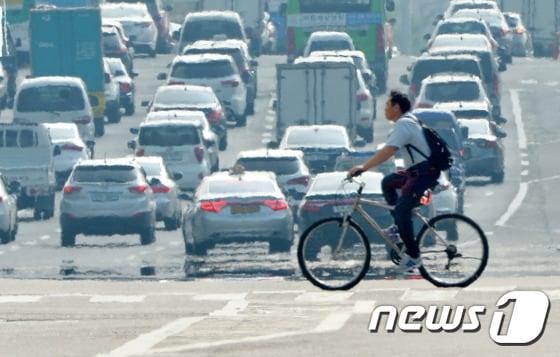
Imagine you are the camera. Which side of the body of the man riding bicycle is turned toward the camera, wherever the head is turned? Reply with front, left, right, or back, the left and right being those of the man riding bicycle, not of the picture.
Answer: left

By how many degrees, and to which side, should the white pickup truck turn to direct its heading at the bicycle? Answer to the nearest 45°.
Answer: approximately 180°

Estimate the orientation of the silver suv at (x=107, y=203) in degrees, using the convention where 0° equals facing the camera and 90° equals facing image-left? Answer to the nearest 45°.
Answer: approximately 180°

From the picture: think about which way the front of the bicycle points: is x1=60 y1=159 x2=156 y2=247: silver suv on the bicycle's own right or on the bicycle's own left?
on the bicycle's own right

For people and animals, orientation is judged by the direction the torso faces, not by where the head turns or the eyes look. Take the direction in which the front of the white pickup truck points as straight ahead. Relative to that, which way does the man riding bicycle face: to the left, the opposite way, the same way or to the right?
to the left

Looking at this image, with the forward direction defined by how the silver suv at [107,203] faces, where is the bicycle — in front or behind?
behind

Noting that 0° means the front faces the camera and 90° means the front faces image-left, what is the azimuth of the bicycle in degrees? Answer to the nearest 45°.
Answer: approximately 90°

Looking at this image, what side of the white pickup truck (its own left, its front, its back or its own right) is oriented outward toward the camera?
back

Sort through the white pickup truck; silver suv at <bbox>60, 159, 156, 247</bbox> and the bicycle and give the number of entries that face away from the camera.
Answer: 2
